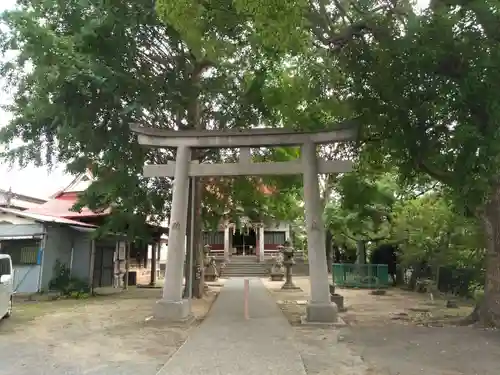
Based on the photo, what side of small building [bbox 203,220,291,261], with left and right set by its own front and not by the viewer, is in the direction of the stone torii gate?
front

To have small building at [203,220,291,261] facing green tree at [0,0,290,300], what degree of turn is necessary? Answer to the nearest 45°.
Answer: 0° — it already faces it

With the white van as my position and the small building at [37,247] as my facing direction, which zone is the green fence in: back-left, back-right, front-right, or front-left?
front-right

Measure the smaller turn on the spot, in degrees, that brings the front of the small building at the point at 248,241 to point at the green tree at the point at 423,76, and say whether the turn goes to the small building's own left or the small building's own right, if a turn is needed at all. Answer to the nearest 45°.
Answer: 0° — it already faces it

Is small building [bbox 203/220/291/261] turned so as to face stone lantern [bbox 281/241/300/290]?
yes

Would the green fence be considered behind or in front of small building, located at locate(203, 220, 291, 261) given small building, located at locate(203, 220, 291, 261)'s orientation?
in front

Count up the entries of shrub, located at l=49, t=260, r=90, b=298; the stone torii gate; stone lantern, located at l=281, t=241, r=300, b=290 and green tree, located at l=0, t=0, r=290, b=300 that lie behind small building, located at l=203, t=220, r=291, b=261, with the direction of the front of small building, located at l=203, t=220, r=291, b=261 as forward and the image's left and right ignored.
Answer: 0

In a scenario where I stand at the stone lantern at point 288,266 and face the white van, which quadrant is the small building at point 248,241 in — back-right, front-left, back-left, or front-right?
back-right

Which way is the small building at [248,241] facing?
toward the camera

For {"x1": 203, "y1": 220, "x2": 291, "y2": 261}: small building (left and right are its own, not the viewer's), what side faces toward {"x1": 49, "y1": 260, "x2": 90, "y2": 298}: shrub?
front

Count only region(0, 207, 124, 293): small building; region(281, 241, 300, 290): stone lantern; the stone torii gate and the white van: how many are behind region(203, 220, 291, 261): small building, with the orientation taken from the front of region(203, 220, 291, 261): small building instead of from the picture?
0
